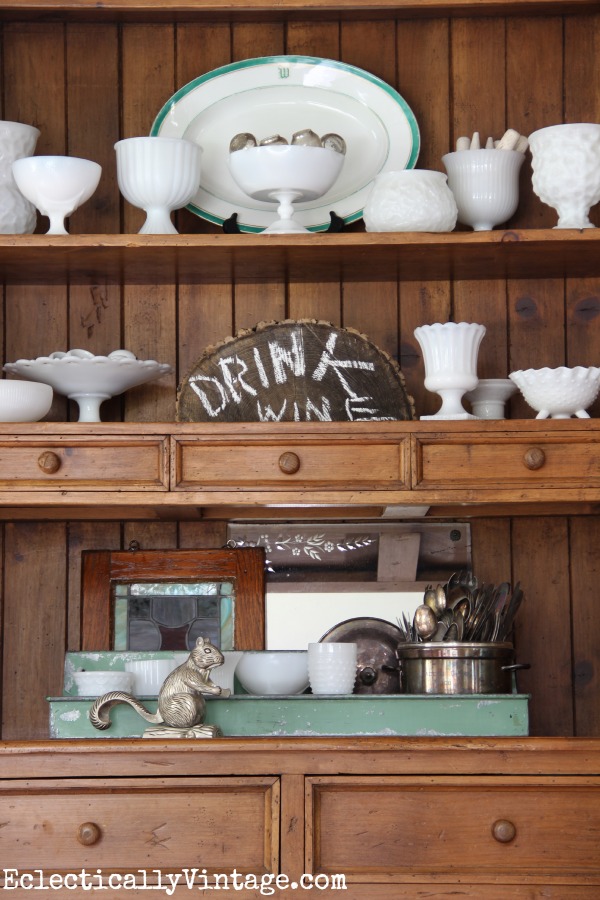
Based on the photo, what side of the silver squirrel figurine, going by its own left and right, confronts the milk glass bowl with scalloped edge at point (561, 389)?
front

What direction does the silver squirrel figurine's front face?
to the viewer's right

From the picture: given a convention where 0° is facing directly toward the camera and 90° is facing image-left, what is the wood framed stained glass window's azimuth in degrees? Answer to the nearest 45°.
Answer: approximately 0°
